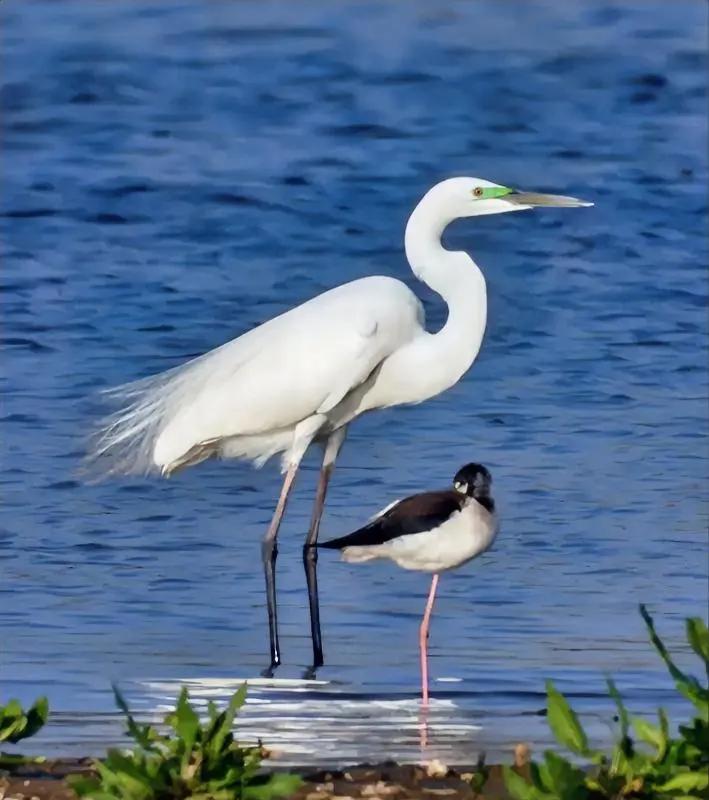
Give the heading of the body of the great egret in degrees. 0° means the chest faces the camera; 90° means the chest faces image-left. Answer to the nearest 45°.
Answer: approximately 270°

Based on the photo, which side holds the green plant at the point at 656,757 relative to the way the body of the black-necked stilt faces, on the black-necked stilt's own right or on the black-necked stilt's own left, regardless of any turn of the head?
on the black-necked stilt's own right

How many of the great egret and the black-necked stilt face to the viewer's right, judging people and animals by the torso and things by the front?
2

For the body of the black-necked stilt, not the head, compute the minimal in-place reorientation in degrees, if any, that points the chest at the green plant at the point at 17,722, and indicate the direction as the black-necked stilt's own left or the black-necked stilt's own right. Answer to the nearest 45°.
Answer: approximately 135° to the black-necked stilt's own right

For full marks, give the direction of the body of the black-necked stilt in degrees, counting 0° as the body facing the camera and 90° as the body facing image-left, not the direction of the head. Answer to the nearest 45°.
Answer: approximately 270°

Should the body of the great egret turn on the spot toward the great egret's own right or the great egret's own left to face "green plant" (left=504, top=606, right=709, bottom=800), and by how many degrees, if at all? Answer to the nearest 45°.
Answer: approximately 90° to the great egret's own right

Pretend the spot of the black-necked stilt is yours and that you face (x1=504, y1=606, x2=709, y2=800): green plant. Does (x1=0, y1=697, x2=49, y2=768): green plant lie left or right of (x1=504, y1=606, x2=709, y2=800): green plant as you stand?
right

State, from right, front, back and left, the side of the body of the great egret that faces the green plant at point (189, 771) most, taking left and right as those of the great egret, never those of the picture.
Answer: right

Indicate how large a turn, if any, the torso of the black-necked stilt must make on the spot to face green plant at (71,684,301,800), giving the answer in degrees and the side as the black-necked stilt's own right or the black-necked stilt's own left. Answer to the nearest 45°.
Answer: approximately 90° to the black-necked stilt's own right
